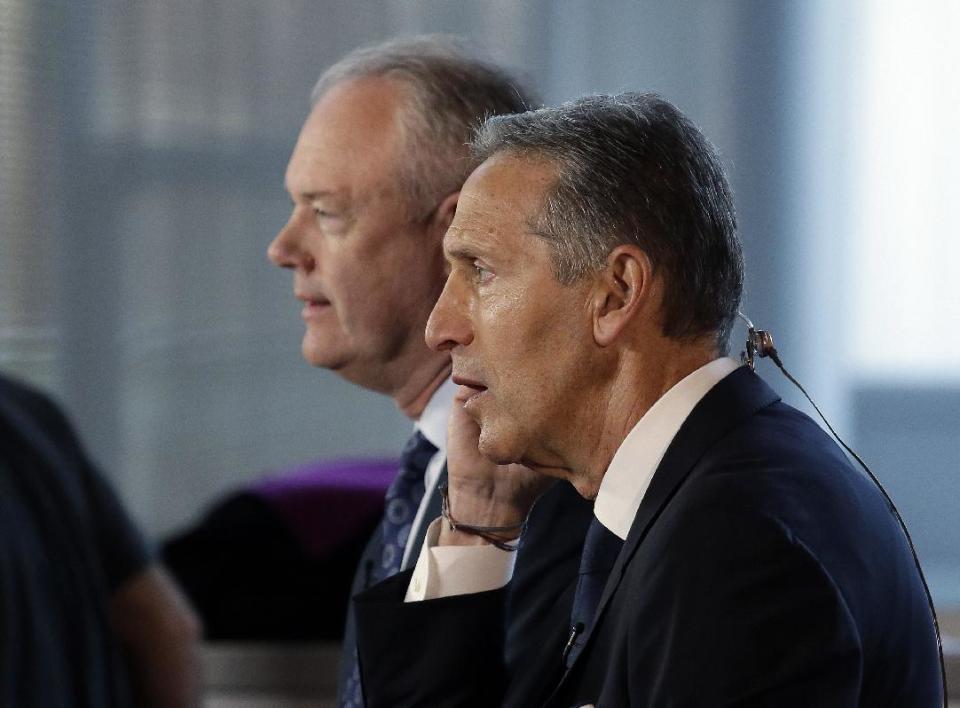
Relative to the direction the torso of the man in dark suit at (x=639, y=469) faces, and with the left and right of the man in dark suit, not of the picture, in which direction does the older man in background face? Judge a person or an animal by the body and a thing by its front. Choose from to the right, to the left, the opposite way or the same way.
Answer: the same way

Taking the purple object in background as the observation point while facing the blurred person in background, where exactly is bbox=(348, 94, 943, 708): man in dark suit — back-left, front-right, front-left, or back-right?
front-left

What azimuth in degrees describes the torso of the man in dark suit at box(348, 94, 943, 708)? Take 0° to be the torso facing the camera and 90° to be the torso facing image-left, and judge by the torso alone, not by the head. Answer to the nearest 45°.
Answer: approximately 90°

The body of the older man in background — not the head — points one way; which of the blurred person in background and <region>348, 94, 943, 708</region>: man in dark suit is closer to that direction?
the blurred person in background

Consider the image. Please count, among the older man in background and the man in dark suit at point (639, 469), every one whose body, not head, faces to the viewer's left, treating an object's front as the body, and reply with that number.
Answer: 2

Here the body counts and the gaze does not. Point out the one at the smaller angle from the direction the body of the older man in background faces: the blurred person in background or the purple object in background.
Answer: the blurred person in background

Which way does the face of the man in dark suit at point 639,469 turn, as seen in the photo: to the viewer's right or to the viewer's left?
to the viewer's left

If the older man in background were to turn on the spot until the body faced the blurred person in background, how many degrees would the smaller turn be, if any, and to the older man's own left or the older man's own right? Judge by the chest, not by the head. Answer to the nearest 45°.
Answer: approximately 45° to the older man's own right

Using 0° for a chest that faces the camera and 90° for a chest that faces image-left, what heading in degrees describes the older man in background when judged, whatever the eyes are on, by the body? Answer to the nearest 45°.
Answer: approximately 90°
